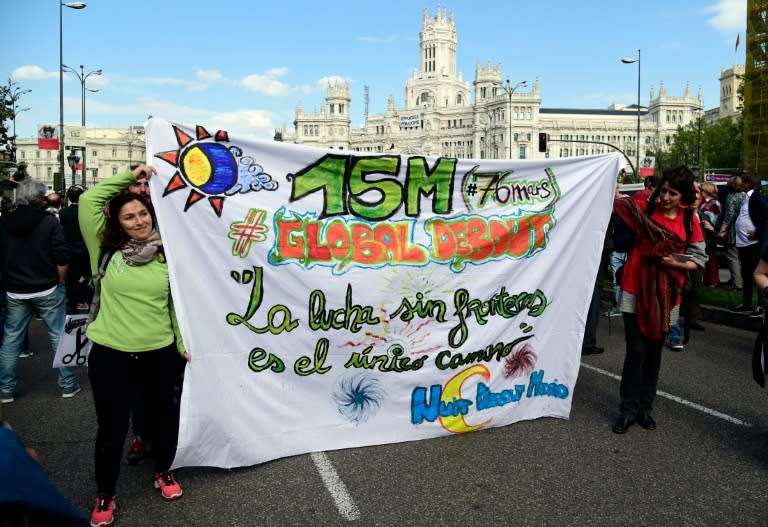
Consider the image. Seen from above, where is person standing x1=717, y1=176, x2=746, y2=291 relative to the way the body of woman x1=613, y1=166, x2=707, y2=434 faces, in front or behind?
behind

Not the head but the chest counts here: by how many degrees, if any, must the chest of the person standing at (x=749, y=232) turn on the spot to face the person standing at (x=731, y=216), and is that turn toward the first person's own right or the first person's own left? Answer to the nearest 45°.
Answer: approximately 90° to the first person's own right

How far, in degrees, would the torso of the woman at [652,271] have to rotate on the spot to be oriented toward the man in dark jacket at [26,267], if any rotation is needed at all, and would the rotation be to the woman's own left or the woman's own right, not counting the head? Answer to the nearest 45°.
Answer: approximately 45° to the woman's own right

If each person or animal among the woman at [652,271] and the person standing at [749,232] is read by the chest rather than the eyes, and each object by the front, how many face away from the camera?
0

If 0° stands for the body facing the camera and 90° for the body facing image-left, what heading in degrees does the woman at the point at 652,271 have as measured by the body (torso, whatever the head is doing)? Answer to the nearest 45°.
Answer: approximately 45°

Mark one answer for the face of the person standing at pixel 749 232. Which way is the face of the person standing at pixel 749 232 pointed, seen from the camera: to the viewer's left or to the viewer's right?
to the viewer's left

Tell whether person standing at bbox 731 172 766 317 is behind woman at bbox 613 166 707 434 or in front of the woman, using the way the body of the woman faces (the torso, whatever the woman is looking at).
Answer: behind
